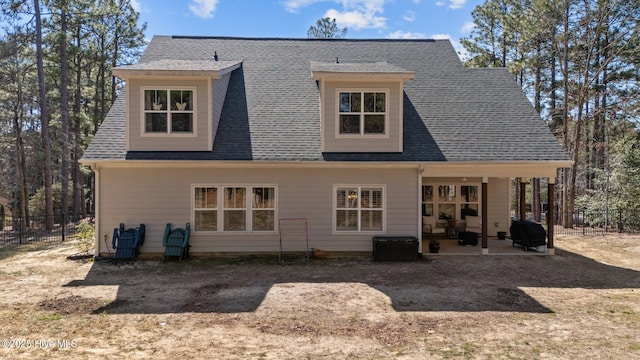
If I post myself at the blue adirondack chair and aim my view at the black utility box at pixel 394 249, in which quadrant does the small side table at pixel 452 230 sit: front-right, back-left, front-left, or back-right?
front-left

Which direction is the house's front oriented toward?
away from the camera

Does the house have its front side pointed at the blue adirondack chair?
no

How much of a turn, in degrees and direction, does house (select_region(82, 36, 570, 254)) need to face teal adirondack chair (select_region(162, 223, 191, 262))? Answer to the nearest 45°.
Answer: approximately 90° to its left

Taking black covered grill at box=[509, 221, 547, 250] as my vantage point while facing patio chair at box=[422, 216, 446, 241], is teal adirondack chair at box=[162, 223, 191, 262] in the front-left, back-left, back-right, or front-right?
front-left

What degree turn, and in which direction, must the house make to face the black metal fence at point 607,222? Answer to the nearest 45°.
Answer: approximately 45° to its right
